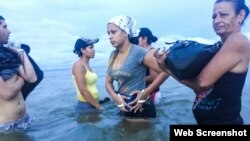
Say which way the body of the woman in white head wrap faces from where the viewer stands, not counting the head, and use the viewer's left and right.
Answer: facing the viewer and to the left of the viewer

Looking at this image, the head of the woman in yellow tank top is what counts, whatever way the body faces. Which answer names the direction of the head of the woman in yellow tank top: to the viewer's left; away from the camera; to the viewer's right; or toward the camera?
to the viewer's right

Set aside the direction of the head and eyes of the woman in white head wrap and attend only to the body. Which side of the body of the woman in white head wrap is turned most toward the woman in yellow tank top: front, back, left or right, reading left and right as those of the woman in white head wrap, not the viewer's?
right
